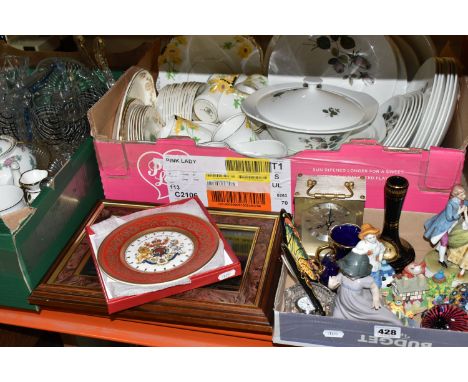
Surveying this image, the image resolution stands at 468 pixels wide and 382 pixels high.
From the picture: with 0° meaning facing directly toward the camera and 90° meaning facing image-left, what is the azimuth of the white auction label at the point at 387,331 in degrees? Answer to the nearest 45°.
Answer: approximately 0°

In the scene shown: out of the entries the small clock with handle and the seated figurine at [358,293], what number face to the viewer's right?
0

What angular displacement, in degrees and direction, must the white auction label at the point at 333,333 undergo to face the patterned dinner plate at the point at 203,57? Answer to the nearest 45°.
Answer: approximately 135° to its right
